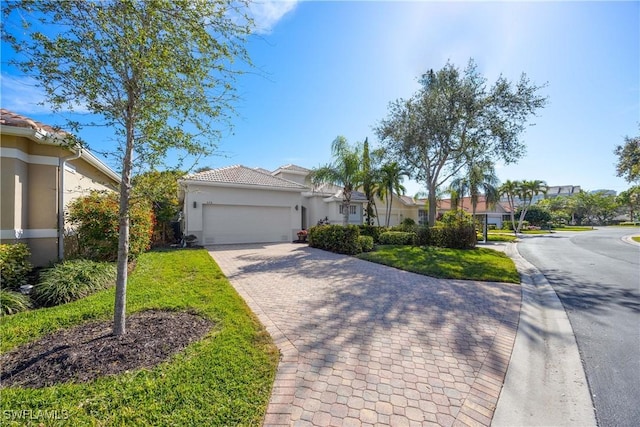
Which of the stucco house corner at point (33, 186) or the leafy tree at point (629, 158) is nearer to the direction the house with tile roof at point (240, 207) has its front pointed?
the stucco house corner

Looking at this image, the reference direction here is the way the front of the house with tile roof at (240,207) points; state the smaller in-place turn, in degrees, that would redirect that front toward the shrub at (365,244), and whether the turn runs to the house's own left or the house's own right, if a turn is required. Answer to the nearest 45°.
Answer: approximately 45° to the house's own left

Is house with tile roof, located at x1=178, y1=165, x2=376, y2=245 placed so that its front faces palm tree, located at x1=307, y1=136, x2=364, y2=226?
no

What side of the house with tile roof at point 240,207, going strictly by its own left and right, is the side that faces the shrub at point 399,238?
left

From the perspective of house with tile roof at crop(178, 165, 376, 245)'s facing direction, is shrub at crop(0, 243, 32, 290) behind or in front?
in front

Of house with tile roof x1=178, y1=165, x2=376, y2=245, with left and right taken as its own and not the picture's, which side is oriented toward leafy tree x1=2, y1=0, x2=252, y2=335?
front

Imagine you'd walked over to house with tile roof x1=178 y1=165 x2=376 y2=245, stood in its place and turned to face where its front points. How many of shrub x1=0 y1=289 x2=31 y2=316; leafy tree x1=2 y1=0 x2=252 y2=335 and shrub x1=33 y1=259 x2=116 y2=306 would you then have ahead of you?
3

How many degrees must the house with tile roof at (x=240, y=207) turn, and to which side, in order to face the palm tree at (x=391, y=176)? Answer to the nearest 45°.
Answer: approximately 90° to its left

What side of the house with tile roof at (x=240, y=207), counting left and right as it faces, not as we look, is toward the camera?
front

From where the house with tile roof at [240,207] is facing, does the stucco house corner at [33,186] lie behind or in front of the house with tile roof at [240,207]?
in front

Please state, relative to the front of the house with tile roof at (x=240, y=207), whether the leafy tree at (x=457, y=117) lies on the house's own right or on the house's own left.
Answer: on the house's own left

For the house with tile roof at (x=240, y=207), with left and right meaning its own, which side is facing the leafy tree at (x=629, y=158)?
left

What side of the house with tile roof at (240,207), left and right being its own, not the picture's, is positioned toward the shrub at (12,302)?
front
